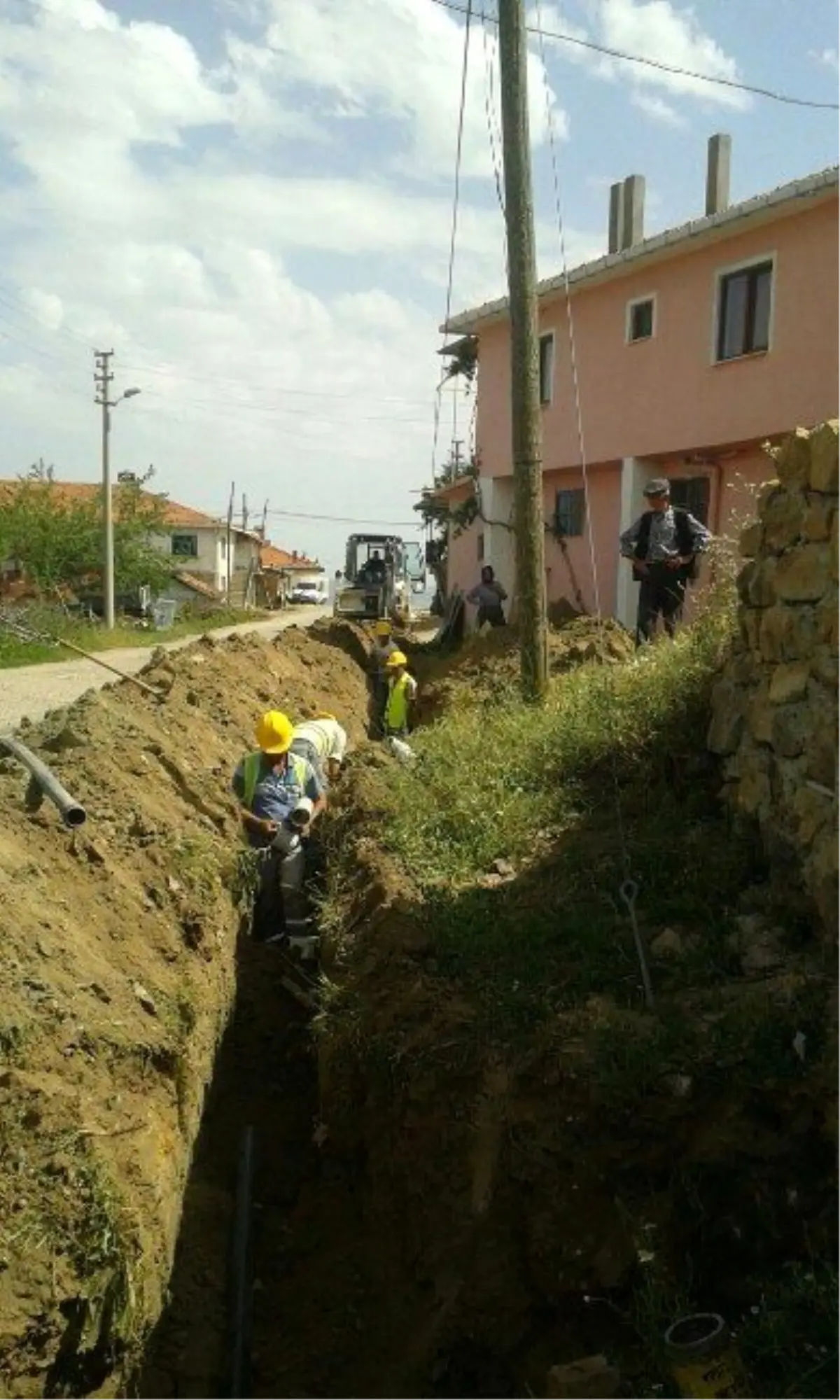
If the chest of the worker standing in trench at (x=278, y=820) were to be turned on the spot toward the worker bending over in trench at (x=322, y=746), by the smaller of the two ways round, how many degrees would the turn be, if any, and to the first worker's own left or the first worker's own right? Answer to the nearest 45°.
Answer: approximately 180°

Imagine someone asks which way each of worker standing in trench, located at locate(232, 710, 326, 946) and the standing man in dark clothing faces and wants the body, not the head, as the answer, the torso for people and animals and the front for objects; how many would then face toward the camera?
2

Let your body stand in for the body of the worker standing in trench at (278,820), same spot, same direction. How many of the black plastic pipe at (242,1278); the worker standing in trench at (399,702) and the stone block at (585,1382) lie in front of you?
2

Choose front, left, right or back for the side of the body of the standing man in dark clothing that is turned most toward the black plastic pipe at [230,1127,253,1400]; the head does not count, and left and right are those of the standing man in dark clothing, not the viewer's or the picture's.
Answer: front

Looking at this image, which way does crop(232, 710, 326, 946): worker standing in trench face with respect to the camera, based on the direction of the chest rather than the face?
toward the camera

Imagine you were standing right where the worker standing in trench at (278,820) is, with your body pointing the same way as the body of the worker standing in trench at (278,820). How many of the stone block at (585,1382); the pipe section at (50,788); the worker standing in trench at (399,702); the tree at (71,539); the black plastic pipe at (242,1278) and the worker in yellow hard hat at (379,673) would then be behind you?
3

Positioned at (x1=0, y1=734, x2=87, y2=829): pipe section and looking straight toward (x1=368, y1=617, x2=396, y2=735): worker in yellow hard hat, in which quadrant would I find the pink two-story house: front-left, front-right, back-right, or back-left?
front-right

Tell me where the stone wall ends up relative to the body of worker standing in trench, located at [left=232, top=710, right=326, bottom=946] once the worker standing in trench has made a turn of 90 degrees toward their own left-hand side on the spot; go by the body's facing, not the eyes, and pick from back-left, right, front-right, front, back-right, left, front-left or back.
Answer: front-right

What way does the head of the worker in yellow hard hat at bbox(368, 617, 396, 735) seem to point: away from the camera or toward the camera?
toward the camera

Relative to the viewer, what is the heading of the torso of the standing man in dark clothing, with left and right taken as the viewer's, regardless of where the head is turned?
facing the viewer

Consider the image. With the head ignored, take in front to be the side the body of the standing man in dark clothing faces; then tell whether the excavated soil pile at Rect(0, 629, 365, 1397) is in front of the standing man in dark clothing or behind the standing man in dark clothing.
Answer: in front

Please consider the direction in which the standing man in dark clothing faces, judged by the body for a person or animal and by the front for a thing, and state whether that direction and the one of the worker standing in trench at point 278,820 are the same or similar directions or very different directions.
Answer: same or similar directions

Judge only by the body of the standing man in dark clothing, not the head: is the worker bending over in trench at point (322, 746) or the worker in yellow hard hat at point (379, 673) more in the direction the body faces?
the worker bending over in trench

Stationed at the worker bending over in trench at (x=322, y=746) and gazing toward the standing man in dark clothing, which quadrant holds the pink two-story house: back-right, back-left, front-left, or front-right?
front-left

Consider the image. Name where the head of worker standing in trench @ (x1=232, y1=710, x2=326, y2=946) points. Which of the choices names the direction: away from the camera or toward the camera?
toward the camera

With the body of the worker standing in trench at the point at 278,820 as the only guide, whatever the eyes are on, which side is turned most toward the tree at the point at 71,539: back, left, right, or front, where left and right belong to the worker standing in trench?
back

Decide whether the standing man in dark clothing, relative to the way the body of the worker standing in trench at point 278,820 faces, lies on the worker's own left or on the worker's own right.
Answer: on the worker's own left
